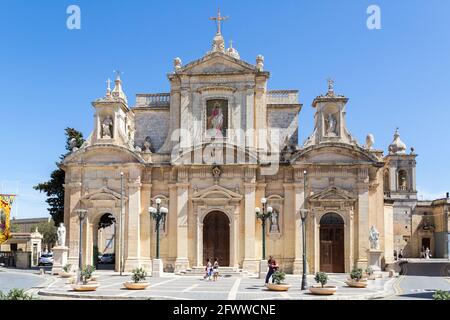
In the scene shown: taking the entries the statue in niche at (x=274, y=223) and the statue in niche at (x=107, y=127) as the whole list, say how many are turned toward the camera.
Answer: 2

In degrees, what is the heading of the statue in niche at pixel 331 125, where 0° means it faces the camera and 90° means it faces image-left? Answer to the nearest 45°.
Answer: approximately 0°

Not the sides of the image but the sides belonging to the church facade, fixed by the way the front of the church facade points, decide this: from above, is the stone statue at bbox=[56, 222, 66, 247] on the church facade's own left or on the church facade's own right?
on the church facade's own right

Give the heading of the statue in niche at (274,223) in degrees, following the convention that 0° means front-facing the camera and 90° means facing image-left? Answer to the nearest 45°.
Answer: approximately 0°
